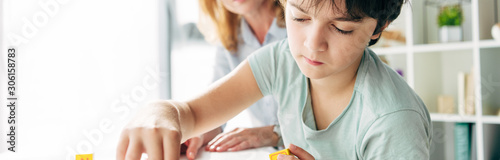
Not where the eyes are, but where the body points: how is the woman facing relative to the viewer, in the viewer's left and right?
facing the viewer and to the left of the viewer

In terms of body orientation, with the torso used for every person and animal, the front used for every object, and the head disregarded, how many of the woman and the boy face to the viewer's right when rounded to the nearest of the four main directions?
0

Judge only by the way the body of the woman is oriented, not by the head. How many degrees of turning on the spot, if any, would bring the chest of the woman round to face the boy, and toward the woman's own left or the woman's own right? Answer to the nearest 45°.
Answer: approximately 45° to the woman's own left

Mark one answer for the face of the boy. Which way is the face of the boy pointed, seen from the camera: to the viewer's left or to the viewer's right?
to the viewer's left

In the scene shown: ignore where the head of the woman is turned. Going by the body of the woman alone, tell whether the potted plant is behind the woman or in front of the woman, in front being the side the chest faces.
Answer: behind

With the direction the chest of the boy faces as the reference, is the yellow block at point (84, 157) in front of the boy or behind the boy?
in front
